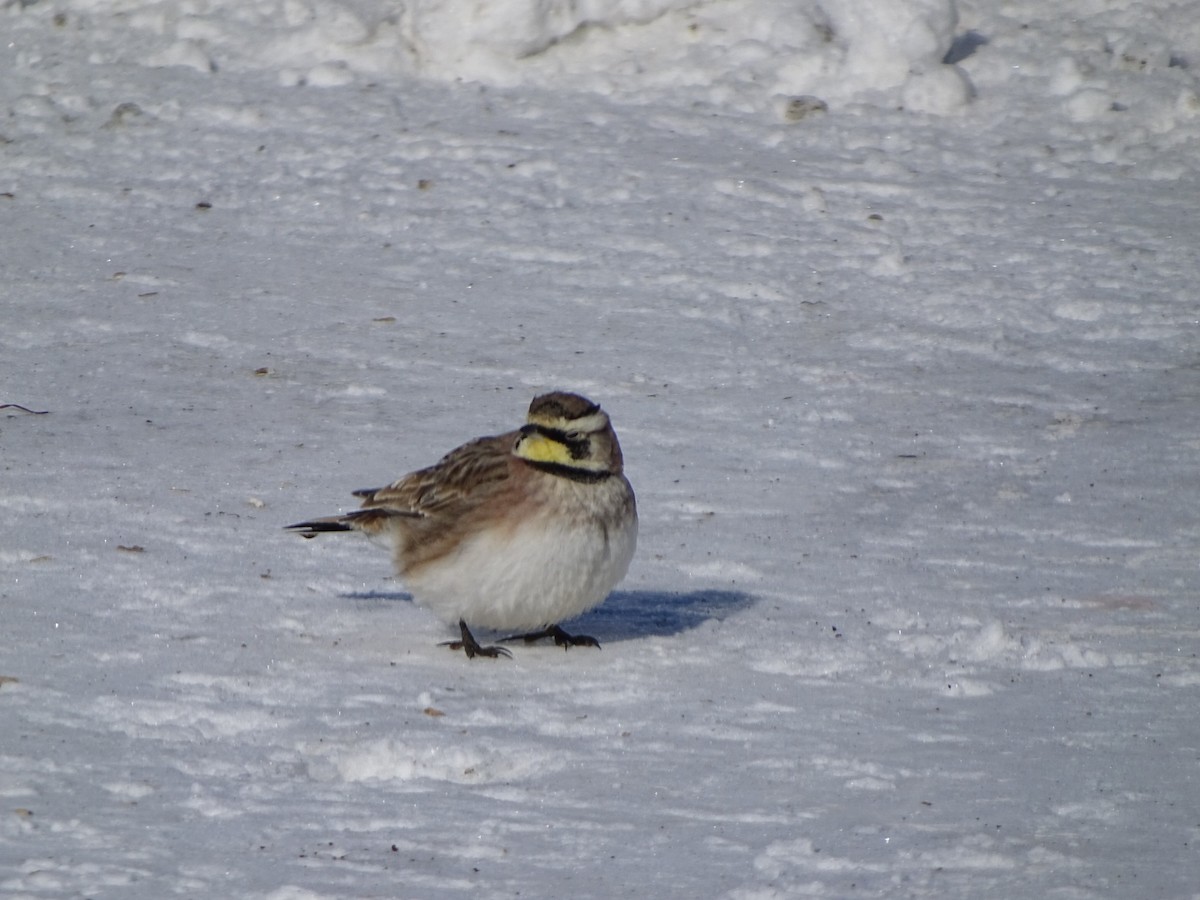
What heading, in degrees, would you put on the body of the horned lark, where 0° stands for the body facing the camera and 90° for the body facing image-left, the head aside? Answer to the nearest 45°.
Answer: approximately 315°
